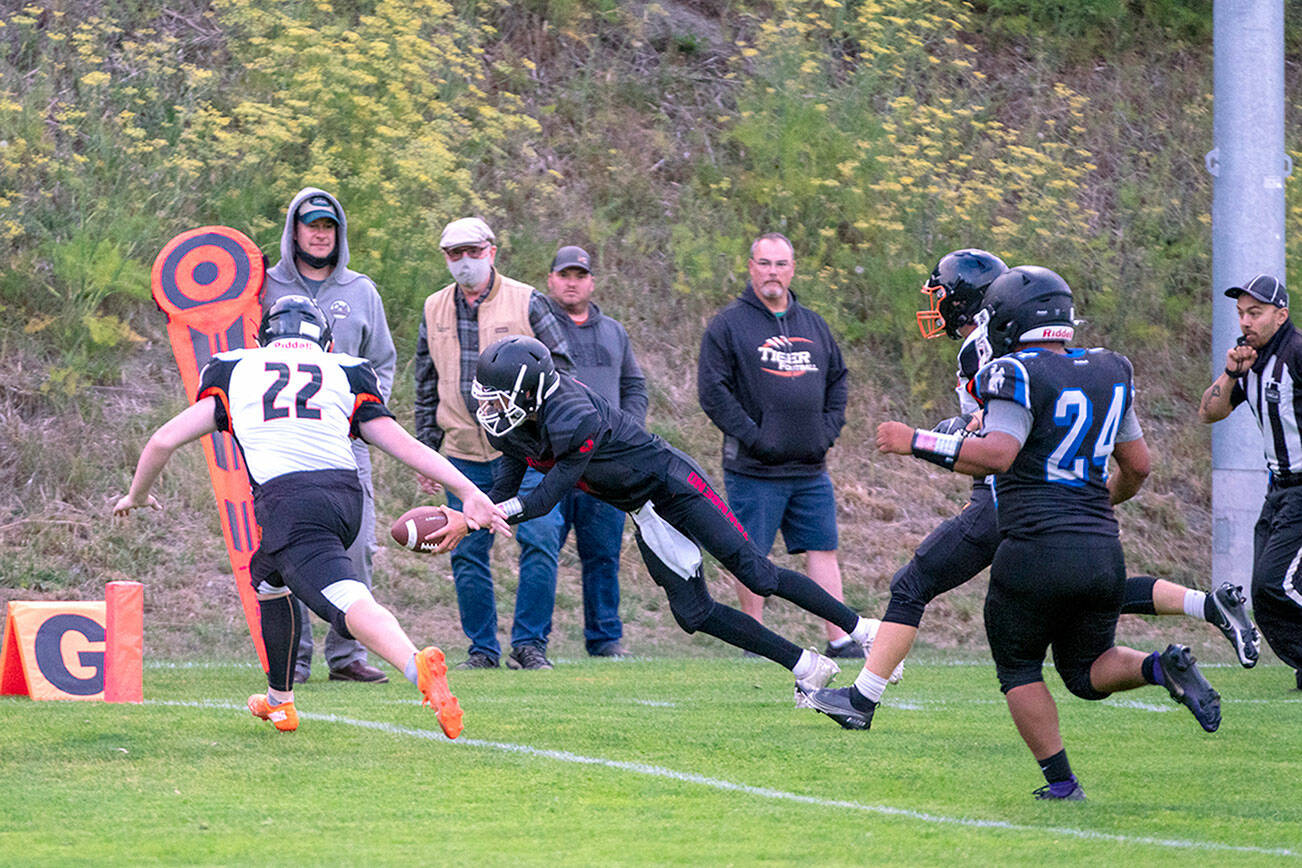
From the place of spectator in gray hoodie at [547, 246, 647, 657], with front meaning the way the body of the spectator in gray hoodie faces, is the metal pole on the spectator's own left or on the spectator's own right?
on the spectator's own left

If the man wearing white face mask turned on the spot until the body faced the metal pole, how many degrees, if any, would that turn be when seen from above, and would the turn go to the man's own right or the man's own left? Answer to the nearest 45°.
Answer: approximately 90° to the man's own left

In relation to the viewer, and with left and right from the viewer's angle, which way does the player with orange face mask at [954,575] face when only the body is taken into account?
facing to the left of the viewer

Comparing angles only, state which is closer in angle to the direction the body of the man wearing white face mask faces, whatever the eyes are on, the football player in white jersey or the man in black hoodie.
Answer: the football player in white jersey

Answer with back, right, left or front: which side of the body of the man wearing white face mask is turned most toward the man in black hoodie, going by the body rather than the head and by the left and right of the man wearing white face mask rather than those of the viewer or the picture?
left

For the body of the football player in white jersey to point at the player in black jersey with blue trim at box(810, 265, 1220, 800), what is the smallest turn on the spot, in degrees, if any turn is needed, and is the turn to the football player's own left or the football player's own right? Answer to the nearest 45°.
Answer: approximately 135° to the football player's own right

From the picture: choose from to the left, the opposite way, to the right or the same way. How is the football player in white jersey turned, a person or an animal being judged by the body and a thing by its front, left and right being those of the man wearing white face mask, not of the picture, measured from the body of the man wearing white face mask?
the opposite way

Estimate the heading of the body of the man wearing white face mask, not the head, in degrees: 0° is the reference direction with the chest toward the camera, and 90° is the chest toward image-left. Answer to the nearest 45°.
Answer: approximately 0°

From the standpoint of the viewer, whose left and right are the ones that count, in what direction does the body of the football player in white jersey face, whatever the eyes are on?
facing away from the viewer
